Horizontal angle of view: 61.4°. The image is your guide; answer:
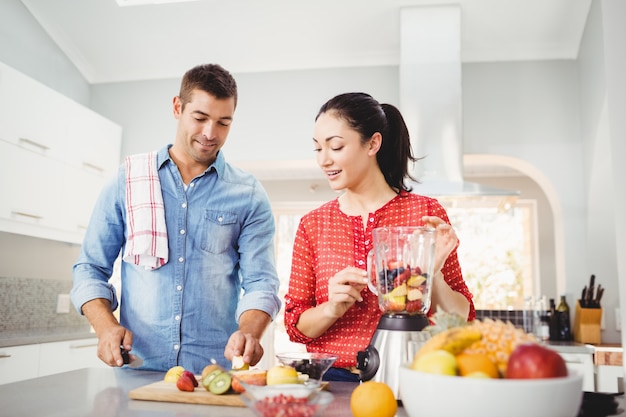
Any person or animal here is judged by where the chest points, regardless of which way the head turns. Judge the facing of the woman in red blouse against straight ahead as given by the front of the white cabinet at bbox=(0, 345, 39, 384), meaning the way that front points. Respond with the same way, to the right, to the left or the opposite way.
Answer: to the right

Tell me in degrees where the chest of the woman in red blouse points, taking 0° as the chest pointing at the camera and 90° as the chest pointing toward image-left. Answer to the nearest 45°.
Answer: approximately 0°

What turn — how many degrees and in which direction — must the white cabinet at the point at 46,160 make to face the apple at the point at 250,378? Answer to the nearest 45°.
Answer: approximately 45° to its right

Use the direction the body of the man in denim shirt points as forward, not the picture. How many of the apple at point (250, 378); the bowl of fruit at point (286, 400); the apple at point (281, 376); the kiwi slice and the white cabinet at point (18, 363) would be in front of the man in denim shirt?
4

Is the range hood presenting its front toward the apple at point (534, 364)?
yes

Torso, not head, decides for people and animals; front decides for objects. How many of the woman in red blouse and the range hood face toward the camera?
2

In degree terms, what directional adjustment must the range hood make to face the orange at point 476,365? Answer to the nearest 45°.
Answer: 0° — it already faces it

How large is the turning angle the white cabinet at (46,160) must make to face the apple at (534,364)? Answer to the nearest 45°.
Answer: approximately 45° to its right
